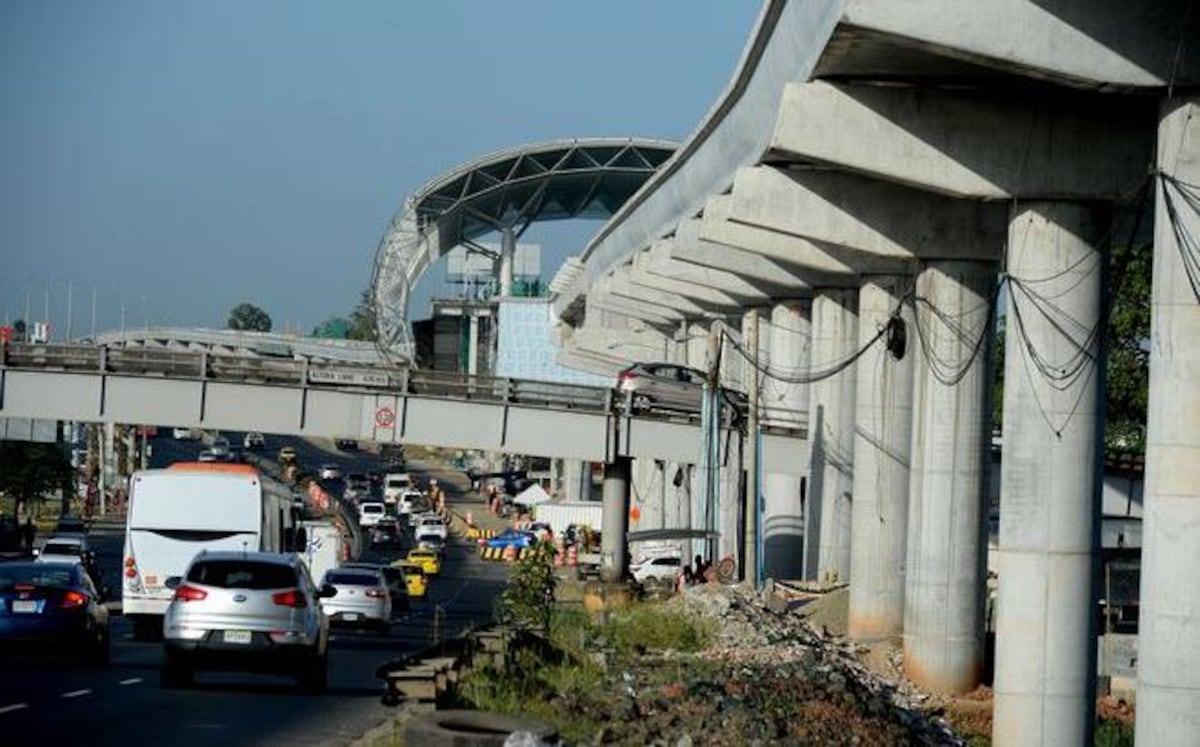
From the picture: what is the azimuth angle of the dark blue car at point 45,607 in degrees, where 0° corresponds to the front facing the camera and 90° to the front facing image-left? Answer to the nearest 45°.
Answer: approximately 180°

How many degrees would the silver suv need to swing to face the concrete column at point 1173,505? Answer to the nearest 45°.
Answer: approximately 135° to its right

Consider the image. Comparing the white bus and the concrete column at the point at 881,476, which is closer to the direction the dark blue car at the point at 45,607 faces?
the white bus

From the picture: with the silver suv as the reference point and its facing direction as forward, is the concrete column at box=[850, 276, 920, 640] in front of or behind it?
in front

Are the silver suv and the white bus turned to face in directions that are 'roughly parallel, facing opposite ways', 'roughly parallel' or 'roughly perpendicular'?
roughly parallel

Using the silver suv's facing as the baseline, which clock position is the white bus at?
The white bus is roughly at 12 o'clock from the silver suv.

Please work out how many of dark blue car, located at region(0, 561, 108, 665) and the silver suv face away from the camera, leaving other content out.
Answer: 2

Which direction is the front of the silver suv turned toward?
away from the camera

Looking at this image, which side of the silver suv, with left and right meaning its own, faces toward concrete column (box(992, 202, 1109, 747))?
right

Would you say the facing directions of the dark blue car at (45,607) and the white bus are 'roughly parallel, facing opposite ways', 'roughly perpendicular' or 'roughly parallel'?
roughly parallel

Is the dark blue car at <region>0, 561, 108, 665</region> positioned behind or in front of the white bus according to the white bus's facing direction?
behind

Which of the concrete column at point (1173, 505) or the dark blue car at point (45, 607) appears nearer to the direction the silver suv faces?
the dark blue car

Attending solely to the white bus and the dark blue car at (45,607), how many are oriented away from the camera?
2

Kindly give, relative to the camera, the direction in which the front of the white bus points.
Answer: facing away from the viewer
